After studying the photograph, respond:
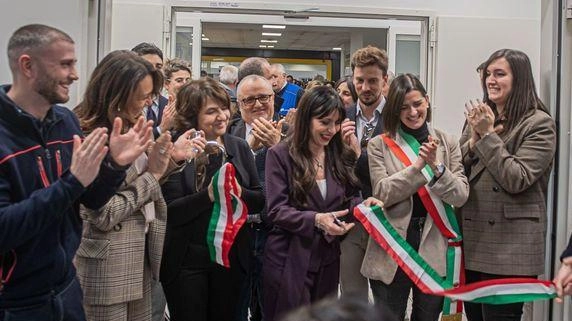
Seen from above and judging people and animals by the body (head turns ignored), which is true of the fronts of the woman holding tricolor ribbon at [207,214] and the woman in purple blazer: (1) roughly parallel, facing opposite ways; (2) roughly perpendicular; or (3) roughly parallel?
roughly parallel

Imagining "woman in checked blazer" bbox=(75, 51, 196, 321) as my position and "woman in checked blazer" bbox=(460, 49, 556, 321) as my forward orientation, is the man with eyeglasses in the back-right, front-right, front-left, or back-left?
front-left

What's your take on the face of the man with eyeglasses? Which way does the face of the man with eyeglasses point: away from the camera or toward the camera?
toward the camera

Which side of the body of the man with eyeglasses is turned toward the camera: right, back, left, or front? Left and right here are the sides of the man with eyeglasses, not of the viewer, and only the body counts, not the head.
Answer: front

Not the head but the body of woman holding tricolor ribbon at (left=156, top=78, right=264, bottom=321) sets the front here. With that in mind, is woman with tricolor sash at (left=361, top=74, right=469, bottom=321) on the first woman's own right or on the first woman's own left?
on the first woman's own left

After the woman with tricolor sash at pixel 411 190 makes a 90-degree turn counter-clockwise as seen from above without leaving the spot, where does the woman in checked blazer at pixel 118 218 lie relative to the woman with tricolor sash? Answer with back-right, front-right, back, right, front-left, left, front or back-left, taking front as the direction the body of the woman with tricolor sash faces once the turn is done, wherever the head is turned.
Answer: back-right

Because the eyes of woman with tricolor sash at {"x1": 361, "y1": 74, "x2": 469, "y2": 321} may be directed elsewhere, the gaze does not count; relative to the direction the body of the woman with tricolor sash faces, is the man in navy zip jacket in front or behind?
in front

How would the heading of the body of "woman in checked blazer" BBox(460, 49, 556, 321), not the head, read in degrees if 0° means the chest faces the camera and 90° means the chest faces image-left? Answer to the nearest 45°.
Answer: approximately 45°

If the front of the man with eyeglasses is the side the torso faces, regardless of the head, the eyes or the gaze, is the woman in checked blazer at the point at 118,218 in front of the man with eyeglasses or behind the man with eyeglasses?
in front

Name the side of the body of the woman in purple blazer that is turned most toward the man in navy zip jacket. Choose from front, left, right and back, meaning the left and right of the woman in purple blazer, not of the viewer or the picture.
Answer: right

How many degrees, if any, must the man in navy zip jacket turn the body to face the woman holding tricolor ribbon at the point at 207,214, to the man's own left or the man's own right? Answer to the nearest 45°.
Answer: approximately 90° to the man's own left

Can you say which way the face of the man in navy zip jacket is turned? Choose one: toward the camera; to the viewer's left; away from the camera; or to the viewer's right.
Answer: to the viewer's right

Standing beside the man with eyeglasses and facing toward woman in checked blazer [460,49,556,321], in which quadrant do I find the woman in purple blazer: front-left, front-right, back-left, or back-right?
front-right

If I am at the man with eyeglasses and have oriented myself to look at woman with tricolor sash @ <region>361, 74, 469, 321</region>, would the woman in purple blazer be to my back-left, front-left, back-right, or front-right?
front-right

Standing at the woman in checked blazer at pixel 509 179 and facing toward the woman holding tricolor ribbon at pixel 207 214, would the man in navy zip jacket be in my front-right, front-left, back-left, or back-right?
front-left
